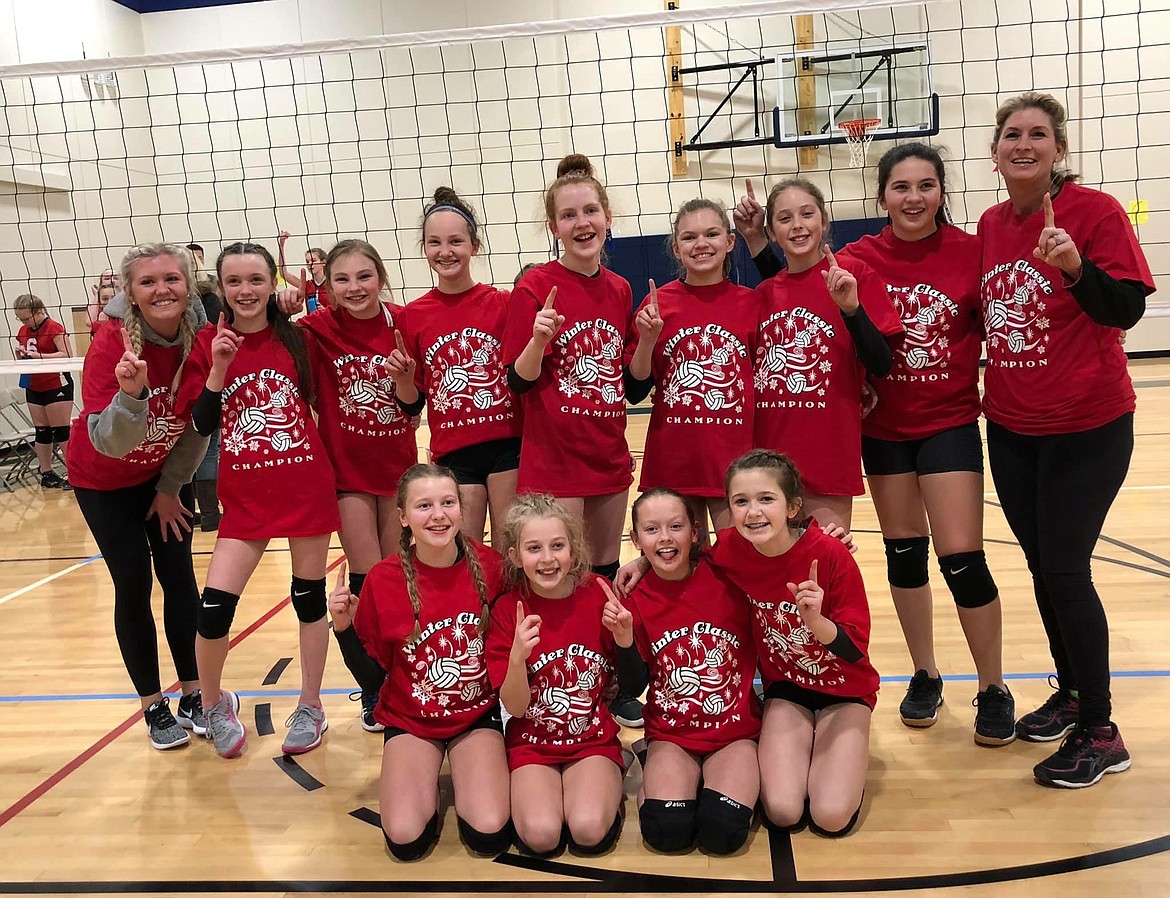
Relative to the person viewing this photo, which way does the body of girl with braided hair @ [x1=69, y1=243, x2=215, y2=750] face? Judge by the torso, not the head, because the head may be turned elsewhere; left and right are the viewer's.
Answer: facing the viewer and to the right of the viewer

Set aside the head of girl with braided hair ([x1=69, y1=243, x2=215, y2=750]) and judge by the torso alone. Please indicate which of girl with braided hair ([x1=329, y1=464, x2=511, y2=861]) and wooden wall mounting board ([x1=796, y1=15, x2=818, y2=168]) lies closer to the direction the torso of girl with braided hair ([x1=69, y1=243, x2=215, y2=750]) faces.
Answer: the girl with braided hair

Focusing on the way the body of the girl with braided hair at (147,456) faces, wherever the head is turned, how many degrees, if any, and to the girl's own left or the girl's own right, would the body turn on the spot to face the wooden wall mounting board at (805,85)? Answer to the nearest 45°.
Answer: approximately 90° to the girl's own left

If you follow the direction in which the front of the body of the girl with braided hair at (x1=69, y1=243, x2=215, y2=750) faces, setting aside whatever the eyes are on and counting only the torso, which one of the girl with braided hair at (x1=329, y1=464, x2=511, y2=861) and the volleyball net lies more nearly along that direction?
the girl with braided hair

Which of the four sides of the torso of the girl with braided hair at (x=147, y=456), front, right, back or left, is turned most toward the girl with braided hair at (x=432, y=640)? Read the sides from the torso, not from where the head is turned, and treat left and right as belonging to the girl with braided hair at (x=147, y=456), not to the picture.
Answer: front

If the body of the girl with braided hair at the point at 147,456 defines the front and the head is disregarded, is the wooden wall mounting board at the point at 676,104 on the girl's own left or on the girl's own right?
on the girl's own left
